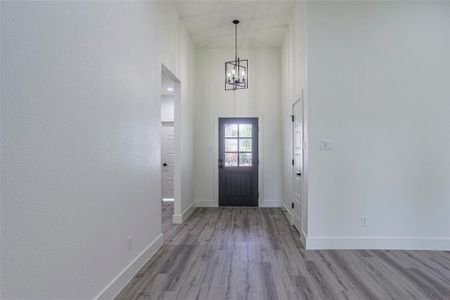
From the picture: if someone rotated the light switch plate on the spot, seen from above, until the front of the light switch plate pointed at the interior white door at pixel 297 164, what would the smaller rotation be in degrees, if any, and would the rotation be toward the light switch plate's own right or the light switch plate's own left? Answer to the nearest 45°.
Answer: approximately 135° to the light switch plate's own right

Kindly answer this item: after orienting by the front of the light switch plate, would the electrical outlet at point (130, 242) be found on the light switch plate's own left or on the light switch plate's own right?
on the light switch plate's own right

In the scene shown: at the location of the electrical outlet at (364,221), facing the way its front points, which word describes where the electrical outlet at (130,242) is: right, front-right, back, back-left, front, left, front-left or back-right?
front-right

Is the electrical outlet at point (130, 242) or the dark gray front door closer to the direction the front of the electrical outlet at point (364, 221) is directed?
the electrical outlet

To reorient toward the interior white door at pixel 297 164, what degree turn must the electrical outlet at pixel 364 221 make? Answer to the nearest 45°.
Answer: approximately 135° to its right
